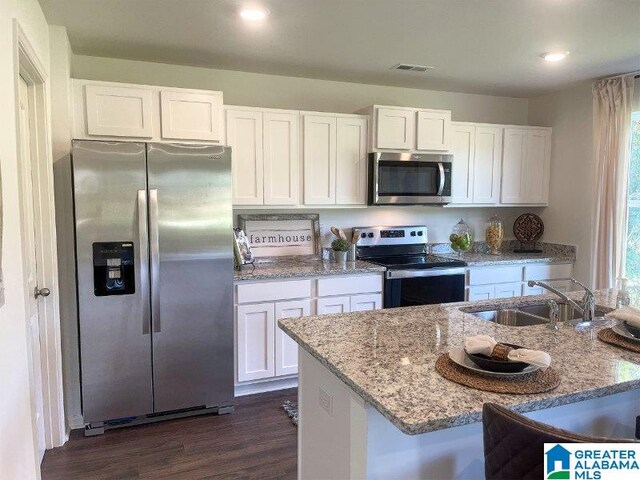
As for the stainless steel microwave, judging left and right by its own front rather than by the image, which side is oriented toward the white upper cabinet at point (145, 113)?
right

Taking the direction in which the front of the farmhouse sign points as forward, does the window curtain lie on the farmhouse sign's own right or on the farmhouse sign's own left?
on the farmhouse sign's own left

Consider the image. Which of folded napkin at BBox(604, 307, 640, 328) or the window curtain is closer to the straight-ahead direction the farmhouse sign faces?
the folded napkin

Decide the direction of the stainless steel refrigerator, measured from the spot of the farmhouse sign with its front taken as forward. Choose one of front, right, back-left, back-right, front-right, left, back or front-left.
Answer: front-right

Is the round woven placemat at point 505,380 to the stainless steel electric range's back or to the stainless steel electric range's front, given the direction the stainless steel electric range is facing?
to the front

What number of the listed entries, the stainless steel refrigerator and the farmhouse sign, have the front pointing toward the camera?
2

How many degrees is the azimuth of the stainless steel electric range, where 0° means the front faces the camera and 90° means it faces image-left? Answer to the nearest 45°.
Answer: approximately 315°

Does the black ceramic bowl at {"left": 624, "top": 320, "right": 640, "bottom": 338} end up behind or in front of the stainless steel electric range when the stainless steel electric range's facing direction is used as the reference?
in front

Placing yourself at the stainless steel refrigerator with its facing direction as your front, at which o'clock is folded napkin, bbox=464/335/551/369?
The folded napkin is roughly at 11 o'clock from the stainless steel refrigerator.

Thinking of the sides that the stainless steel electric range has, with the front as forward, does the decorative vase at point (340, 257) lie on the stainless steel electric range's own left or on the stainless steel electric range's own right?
on the stainless steel electric range's own right
